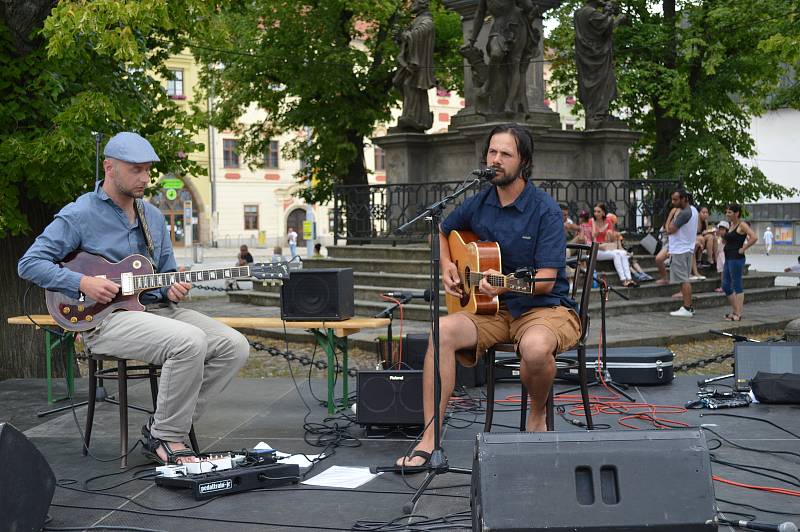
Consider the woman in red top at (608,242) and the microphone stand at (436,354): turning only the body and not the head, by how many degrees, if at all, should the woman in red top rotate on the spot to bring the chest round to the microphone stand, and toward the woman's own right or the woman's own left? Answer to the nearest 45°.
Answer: approximately 45° to the woman's own right

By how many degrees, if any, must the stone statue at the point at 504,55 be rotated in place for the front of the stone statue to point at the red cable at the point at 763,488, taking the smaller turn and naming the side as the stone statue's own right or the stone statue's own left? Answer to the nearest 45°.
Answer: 0° — it already faces it

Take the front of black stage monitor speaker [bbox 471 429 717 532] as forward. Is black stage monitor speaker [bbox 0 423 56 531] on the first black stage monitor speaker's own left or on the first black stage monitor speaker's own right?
on the first black stage monitor speaker's own left

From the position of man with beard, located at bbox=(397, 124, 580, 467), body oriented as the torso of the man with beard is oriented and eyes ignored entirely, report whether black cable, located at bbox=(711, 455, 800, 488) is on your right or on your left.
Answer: on your left

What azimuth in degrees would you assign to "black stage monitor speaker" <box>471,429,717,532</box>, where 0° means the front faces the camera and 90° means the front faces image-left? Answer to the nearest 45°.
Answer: approximately 180°

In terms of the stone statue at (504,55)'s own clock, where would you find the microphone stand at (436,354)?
The microphone stand is roughly at 12 o'clock from the stone statue.

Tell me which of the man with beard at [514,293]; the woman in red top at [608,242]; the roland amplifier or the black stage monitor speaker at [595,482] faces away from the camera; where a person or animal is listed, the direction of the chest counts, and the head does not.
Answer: the black stage monitor speaker

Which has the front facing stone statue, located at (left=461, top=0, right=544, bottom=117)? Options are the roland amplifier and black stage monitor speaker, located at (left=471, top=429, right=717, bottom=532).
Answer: the black stage monitor speaker

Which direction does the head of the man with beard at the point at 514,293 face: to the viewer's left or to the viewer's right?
to the viewer's left

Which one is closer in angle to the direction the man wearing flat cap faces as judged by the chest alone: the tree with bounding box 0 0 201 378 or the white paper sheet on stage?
the white paper sheet on stage

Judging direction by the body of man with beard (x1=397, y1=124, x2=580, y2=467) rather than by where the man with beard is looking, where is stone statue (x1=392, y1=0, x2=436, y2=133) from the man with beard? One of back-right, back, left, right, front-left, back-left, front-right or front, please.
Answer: back-right

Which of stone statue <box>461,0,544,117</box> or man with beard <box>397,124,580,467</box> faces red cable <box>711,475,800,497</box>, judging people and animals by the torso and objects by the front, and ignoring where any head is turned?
the stone statue
